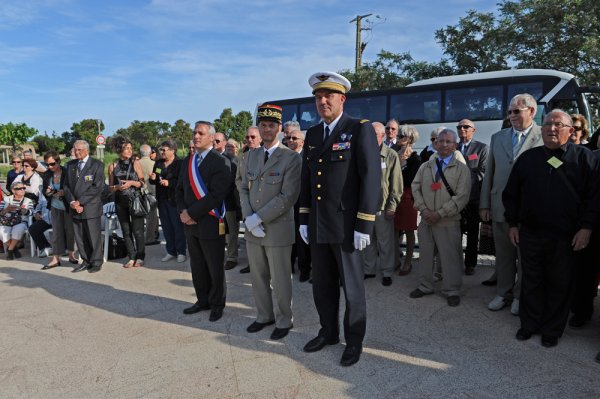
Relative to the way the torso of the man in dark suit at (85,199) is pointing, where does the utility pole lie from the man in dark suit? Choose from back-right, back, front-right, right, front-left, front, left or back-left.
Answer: back

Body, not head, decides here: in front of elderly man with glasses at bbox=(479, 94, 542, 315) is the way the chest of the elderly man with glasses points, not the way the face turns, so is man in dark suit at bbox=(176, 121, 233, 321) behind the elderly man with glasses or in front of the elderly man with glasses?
in front

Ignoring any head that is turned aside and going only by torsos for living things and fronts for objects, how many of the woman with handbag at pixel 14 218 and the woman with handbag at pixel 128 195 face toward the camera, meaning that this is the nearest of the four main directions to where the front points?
2

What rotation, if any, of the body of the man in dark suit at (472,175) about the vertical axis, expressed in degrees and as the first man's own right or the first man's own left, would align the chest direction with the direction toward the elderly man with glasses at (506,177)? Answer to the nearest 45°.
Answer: approximately 45° to the first man's own left

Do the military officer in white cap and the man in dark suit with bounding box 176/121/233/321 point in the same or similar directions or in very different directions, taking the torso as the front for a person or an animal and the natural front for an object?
same or similar directions

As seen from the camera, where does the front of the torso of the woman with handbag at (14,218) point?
toward the camera

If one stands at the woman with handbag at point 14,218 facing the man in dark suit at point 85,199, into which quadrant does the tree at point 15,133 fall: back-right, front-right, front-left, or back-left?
back-left

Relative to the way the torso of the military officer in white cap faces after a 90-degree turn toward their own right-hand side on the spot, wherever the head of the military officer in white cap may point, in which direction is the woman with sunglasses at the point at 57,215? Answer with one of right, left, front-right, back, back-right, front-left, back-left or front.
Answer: front

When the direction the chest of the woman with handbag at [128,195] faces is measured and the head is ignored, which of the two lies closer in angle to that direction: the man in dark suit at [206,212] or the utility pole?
the man in dark suit

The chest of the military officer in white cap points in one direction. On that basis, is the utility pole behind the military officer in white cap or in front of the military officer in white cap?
behind

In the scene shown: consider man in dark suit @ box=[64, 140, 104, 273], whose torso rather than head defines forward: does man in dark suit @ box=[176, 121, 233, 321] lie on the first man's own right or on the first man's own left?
on the first man's own left

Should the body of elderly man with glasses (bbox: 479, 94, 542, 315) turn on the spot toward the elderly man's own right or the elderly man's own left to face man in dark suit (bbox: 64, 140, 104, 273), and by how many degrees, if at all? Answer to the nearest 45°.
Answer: approximately 45° to the elderly man's own right

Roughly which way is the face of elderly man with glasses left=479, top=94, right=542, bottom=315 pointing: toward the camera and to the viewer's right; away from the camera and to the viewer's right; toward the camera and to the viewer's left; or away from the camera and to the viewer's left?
toward the camera and to the viewer's left

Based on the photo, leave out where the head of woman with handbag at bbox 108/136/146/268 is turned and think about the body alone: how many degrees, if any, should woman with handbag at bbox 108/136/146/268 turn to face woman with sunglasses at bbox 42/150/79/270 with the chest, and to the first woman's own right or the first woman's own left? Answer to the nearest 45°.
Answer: approximately 135° to the first woman's own right
